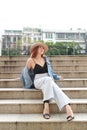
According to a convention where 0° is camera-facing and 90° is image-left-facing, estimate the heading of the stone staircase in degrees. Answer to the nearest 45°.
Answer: approximately 0°
